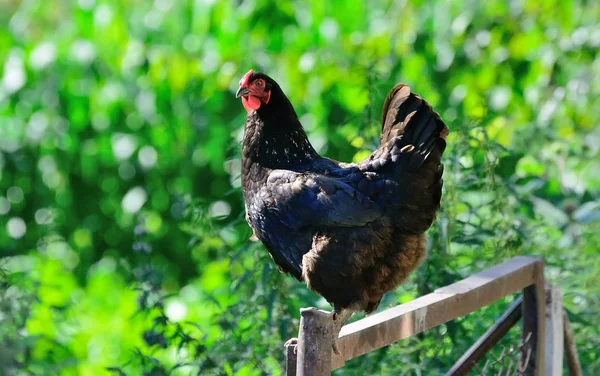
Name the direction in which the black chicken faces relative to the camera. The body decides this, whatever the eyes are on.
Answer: to the viewer's left

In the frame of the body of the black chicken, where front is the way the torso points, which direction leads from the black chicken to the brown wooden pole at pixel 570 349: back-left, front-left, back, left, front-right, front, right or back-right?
back-right
